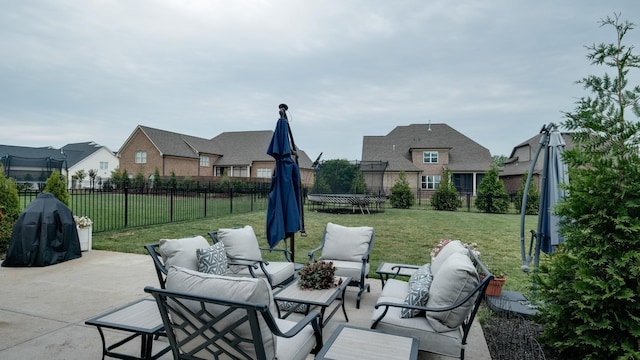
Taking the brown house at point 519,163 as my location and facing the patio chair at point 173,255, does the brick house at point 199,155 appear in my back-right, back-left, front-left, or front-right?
front-right

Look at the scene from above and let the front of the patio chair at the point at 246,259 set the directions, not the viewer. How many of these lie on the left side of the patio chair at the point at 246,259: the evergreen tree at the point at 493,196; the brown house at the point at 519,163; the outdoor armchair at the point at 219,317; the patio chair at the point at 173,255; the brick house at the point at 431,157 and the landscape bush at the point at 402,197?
4

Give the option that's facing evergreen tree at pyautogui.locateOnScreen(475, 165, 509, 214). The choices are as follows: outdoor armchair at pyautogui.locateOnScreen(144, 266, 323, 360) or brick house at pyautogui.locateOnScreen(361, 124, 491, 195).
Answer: the outdoor armchair

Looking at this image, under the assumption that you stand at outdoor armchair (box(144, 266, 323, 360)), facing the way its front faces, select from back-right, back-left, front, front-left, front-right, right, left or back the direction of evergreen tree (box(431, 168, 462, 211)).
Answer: front

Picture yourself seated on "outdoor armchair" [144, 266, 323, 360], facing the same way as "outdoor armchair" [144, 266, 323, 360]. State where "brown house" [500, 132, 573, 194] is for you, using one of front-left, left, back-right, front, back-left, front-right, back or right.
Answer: front

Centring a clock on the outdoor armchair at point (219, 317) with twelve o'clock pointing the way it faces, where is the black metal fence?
The black metal fence is roughly at 10 o'clock from the outdoor armchair.

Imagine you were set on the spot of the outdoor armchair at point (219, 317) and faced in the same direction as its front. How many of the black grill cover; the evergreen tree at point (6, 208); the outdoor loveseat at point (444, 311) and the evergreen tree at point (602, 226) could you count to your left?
2

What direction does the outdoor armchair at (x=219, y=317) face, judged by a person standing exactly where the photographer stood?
facing away from the viewer and to the right of the viewer

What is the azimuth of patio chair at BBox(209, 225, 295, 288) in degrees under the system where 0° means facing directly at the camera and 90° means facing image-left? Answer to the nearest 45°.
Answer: approximately 315°
